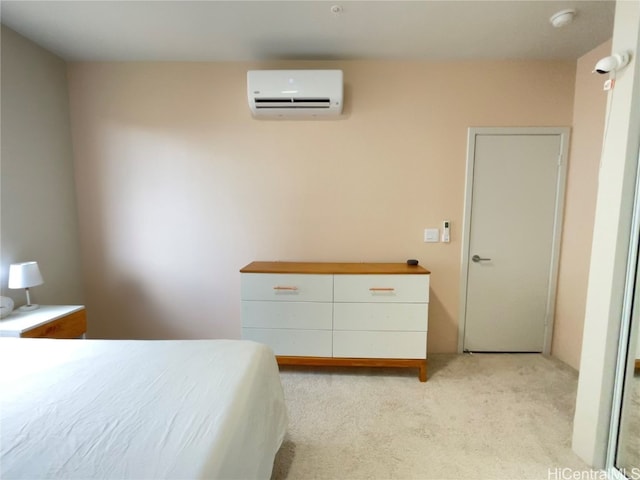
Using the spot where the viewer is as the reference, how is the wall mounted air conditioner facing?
facing the viewer

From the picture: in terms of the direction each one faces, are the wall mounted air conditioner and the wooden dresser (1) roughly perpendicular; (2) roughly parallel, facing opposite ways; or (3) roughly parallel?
roughly parallel

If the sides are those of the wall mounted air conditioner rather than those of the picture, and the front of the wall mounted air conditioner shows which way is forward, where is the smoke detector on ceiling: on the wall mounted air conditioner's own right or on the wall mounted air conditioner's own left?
on the wall mounted air conditioner's own left

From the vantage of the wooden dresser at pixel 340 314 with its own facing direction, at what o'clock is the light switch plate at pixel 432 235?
The light switch plate is roughly at 8 o'clock from the wooden dresser.

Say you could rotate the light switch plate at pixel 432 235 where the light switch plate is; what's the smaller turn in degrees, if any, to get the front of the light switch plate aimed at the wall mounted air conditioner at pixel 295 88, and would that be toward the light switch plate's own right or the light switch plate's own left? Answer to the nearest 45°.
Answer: approximately 45° to the light switch plate's own right

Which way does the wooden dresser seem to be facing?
toward the camera

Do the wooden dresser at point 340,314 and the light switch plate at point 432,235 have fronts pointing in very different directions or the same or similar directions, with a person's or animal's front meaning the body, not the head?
same or similar directions

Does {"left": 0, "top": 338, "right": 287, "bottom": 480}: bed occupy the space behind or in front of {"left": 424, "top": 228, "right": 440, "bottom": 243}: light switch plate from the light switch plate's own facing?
in front

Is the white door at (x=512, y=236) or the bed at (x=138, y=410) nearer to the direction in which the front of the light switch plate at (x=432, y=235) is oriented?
the bed

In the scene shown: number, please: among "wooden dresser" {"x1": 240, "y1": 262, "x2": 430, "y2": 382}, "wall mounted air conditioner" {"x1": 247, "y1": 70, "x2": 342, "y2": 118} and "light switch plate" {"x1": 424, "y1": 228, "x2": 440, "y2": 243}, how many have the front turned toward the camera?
3

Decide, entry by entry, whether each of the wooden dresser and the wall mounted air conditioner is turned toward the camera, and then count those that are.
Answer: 2

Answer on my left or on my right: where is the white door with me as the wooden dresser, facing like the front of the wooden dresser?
on my left
